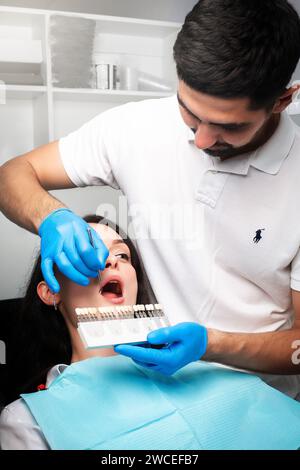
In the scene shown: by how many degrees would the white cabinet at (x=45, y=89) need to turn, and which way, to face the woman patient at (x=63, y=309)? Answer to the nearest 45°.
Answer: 0° — it already faces them

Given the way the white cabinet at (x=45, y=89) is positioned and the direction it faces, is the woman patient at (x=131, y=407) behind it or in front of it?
in front

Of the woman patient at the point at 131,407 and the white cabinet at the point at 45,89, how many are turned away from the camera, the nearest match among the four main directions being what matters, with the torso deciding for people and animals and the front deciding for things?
0

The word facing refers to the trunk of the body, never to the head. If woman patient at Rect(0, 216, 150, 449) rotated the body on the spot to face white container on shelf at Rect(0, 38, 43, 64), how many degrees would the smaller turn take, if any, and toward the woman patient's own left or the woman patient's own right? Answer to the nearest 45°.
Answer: approximately 135° to the woman patient's own left

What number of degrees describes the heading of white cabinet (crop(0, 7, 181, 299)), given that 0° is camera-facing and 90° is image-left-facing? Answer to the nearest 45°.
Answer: approximately 0°

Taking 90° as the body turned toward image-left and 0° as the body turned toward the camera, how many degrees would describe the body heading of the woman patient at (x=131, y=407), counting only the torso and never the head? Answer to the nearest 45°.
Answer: approximately 315°

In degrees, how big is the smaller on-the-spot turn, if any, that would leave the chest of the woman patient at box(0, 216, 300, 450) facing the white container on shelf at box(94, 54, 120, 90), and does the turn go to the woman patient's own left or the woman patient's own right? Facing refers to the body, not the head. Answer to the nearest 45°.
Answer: approximately 135° to the woman patient's own left

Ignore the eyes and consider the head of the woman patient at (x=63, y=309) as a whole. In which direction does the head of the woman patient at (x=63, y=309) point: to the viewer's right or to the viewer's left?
to the viewer's right
